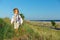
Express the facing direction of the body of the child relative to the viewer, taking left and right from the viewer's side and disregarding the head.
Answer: facing the viewer
